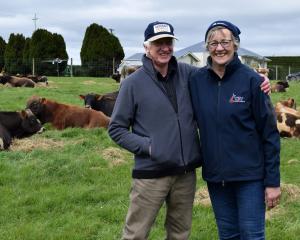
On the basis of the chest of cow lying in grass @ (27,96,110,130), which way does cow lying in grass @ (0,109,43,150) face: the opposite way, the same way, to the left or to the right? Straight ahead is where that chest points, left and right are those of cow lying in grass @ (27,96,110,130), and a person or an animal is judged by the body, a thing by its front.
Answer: the opposite way

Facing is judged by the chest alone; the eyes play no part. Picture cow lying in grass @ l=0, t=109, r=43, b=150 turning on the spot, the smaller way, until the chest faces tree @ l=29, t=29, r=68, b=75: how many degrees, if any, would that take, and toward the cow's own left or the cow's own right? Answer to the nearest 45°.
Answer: approximately 90° to the cow's own left

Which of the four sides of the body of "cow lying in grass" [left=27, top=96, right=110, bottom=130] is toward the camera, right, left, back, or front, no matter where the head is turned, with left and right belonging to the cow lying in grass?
left

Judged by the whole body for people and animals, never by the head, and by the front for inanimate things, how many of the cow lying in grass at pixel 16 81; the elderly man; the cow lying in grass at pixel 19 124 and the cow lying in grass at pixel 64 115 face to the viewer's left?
2

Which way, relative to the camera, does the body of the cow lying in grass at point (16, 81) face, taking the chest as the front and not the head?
to the viewer's left

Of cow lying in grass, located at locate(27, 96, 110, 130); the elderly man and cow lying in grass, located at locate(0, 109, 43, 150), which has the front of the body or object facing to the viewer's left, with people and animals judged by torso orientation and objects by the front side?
cow lying in grass, located at locate(27, 96, 110, 130)

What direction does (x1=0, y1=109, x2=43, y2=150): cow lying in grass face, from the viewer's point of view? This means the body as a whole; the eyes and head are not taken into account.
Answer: to the viewer's right

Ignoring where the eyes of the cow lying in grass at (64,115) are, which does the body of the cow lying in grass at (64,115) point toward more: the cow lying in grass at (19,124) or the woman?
the cow lying in grass

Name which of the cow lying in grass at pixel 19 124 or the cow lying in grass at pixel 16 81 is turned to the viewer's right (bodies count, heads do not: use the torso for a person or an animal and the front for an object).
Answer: the cow lying in grass at pixel 19 124

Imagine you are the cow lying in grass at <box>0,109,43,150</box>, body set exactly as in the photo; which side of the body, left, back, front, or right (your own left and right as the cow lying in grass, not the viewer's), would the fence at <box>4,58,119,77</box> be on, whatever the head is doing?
left

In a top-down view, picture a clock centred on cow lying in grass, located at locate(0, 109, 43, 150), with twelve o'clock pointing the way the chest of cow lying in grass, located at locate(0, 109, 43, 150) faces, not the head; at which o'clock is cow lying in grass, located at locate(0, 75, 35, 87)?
cow lying in grass, located at locate(0, 75, 35, 87) is roughly at 9 o'clock from cow lying in grass, located at locate(0, 109, 43, 150).
